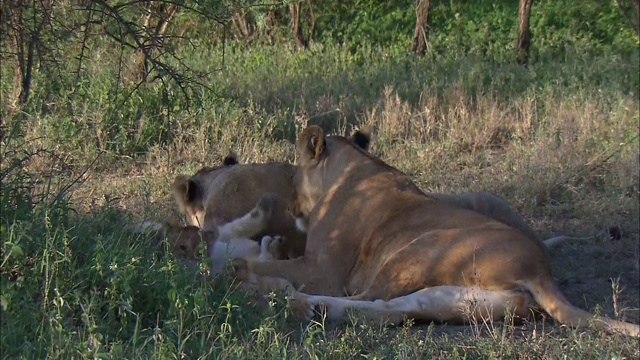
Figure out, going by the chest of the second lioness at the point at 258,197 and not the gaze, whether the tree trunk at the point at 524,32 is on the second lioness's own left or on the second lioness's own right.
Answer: on the second lioness's own right

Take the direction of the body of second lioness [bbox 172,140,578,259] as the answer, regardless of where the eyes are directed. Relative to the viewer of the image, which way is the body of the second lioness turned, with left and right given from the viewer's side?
facing to the left of the viewer

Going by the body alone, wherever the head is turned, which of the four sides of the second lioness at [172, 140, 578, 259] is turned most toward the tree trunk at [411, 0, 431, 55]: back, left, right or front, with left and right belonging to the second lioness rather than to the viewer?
right

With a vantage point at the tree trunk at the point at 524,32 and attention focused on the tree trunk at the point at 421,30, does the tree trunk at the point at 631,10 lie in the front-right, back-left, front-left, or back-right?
back-right

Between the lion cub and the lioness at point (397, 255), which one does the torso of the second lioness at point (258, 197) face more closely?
the lion cub
